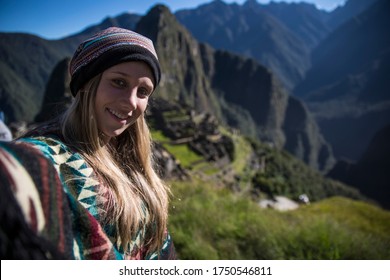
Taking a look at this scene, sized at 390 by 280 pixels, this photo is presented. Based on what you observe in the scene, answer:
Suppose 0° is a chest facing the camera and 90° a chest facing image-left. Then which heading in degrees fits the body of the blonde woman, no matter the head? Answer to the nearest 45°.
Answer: approximately 315°
